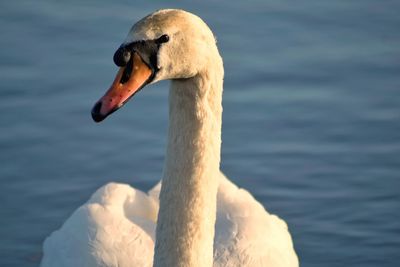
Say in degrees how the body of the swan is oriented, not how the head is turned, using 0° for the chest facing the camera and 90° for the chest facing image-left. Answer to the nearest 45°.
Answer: approximately 0°
